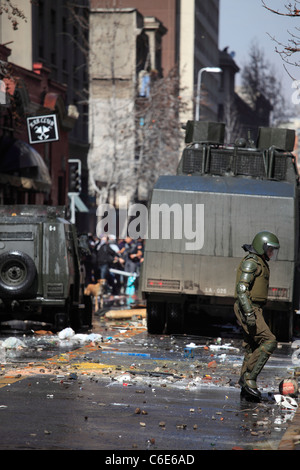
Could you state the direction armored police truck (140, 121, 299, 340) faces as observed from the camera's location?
facing away from the viewer

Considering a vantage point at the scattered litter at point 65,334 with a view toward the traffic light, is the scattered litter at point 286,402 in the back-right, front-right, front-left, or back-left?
back-right

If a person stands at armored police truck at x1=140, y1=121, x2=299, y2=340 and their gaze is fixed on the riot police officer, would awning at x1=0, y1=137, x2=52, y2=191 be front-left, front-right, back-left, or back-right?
back-right

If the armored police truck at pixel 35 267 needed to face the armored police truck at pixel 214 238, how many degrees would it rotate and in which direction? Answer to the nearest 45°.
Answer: approximately 90° to its right

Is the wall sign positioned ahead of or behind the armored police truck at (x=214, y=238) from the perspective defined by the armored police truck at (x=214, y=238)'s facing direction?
ahead
